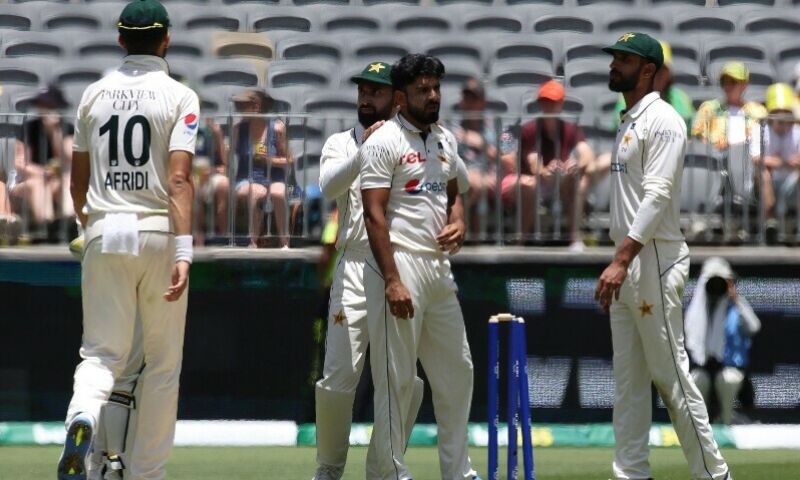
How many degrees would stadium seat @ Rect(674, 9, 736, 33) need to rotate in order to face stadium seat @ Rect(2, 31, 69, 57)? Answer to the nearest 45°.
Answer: approximately 90° to its right

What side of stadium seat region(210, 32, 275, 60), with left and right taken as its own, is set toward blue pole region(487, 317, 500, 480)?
front

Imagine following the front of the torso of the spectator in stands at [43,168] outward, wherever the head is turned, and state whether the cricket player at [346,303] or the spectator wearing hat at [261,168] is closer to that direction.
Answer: the cricket player

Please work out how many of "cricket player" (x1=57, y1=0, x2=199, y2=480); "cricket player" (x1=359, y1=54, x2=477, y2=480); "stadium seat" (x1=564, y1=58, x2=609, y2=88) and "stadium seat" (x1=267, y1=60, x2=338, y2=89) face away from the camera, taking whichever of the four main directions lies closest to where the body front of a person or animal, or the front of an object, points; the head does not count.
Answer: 1

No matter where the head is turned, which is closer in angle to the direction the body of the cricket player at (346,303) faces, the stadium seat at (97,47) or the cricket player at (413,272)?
the cricket player

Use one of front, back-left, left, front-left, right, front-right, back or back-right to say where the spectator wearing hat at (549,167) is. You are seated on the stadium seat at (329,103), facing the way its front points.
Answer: front-left

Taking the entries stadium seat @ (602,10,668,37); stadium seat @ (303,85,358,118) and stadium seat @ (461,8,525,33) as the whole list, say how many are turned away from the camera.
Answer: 0

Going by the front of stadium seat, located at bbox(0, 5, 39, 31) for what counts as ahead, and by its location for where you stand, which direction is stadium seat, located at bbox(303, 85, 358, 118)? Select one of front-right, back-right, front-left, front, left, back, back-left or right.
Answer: front-left

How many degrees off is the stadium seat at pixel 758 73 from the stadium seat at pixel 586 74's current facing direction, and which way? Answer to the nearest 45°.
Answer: approximately 90° to its left

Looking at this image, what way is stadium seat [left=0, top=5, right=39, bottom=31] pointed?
toward the camera

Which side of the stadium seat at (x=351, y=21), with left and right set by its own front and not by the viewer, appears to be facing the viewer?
front

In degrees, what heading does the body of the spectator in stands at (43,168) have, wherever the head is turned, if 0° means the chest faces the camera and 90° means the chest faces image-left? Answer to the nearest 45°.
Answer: approximately 0°

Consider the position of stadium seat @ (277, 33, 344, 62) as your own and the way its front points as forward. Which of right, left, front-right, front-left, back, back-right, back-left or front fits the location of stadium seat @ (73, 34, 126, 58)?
right

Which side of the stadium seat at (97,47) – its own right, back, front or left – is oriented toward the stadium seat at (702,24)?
left

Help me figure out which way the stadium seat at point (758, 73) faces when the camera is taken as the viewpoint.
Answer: facing the viewer

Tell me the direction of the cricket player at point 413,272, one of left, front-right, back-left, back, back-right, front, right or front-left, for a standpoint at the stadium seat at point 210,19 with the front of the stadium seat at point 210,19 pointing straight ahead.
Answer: front

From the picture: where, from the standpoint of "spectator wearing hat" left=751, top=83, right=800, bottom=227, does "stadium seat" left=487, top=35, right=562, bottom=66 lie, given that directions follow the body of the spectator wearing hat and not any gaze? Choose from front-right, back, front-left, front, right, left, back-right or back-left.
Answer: back-right
